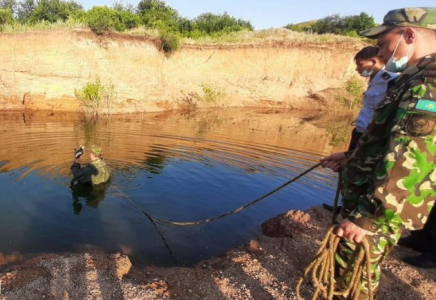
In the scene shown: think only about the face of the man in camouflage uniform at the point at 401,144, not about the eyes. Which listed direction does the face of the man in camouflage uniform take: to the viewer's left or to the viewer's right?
to the viewer's left

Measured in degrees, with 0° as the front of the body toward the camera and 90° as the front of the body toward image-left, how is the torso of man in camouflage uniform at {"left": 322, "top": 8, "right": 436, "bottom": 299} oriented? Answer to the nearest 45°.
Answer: approximately 90°

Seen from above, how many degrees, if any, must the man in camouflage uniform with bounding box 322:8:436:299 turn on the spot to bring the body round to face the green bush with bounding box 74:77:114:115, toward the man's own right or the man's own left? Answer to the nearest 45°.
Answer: approximately 45° to the man's own right

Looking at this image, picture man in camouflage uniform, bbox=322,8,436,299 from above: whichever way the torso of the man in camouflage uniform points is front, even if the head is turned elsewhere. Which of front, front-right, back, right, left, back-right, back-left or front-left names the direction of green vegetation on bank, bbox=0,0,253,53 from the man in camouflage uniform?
front-right
